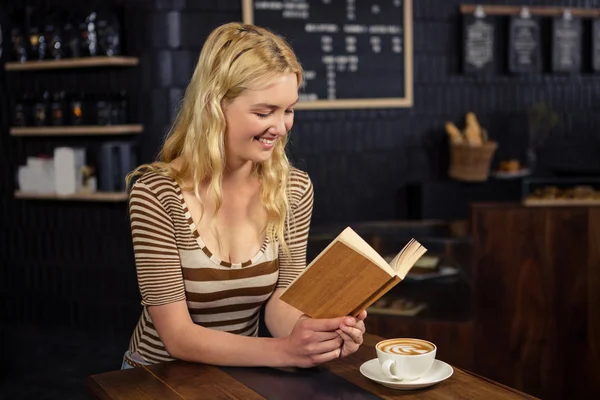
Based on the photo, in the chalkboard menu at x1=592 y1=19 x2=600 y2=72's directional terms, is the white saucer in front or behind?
in front

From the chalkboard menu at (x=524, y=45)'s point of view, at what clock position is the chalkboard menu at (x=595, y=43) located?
the chalkboard menu at (x=595, y=43) is roughly at 8 o'clock from the chalkboard menu at (x=524, y=45).

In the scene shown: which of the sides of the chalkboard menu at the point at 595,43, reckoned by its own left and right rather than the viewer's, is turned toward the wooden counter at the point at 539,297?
front

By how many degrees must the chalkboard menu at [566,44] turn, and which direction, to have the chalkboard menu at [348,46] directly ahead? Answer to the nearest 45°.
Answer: approximately 45° to its right

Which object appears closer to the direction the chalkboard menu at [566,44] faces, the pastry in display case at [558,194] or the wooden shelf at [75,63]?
the pastry in display case

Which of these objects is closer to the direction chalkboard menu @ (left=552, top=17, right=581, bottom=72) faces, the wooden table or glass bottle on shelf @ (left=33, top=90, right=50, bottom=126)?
the wooden table

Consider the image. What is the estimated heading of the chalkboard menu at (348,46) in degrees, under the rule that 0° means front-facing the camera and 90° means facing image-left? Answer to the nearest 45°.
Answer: approximately 0°

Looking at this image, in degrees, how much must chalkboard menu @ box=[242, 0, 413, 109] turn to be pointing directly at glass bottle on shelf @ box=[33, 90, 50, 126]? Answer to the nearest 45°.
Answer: approximately 90° to its right

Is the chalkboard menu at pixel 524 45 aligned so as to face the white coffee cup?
yes

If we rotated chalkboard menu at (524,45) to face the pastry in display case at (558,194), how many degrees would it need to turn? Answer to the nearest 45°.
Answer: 0° — it already faces it

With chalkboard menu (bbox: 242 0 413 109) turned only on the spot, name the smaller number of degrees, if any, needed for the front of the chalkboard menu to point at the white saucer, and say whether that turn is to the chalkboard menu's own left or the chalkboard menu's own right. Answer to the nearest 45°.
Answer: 0° — it already faces it
